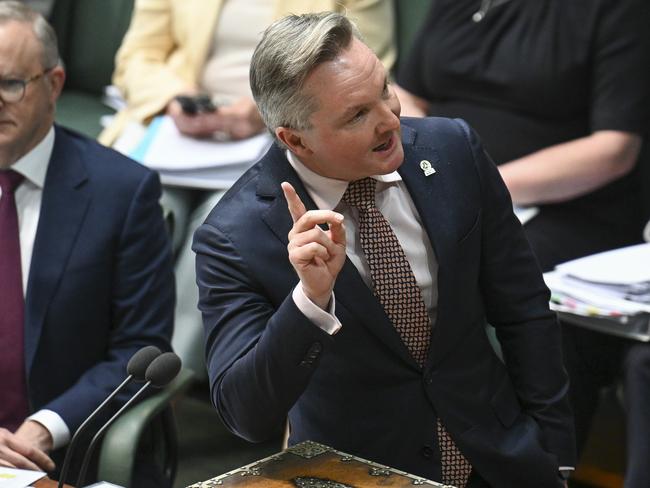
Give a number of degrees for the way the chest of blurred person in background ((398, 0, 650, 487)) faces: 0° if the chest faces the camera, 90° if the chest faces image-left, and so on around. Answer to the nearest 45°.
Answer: approximately 45°

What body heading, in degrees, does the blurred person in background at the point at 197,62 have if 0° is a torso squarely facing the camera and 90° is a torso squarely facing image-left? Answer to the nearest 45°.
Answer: approximately 0°

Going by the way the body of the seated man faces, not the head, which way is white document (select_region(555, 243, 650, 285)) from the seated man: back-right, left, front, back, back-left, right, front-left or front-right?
back-left

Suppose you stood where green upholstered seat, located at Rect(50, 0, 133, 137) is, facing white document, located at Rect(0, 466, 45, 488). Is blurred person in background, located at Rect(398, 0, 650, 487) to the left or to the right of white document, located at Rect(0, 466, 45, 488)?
left

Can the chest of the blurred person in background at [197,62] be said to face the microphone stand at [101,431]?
yes
